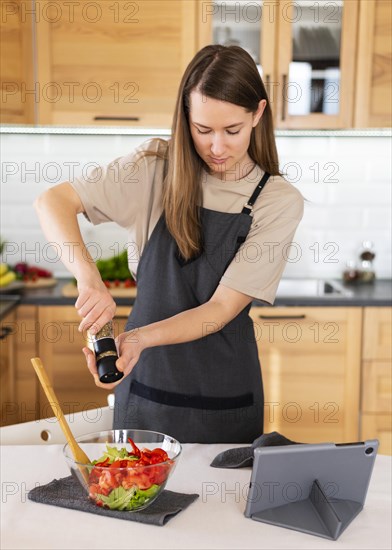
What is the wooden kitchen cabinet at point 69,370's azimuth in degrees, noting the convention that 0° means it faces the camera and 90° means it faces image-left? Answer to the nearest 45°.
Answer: approximately 0°

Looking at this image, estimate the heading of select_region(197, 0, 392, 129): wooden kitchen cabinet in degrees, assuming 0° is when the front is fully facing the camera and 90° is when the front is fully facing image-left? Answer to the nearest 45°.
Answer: approximately 0°

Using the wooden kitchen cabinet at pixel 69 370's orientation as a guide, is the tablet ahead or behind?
ahead

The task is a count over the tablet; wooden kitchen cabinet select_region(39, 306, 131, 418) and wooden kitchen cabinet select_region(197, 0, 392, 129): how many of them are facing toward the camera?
2

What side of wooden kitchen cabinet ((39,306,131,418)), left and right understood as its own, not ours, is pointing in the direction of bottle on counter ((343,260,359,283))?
left

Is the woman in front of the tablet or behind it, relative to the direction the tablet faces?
in front

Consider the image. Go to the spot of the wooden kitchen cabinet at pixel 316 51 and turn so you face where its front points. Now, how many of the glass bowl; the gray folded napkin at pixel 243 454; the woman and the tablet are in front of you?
4

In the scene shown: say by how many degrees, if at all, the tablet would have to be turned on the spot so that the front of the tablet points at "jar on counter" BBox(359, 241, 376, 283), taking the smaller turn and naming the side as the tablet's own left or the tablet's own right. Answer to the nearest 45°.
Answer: approximately 45° to the tablet's own right

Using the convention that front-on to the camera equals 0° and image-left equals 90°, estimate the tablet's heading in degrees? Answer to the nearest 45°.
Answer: approximately 135°

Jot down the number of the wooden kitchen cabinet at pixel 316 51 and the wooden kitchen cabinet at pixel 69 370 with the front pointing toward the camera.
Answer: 2

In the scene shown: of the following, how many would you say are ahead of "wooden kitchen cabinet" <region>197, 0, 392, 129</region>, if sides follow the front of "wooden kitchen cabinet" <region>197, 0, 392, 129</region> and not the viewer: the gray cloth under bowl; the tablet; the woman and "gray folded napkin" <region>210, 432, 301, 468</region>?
4

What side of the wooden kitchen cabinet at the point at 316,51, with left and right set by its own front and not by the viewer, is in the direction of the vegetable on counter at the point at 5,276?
right
